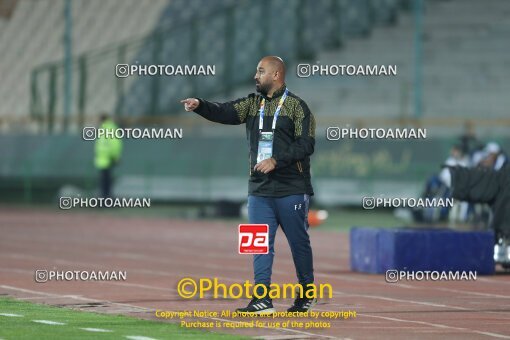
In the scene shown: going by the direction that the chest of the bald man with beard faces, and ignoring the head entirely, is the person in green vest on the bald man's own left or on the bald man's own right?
on the bald man's own right

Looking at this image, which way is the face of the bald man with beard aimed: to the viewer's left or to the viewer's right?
to the viewer's left

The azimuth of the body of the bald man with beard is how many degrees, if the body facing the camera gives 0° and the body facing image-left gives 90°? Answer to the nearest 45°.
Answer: approximately 45°

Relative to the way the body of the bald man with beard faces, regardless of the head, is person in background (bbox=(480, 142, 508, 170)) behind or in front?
behind
